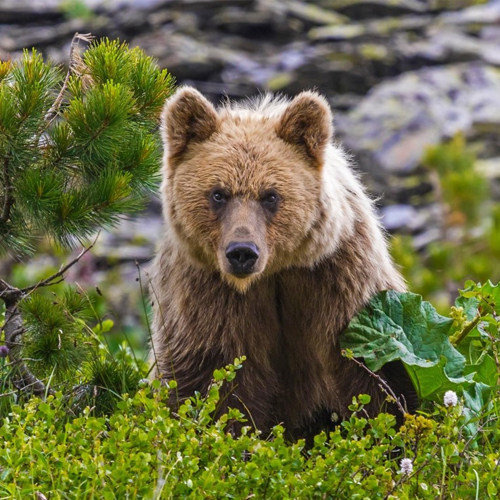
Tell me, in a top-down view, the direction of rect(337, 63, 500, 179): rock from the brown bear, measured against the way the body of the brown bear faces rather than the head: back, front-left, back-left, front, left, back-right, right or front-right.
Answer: back

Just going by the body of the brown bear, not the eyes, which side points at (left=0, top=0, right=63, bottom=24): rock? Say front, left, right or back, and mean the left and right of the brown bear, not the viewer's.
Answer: back

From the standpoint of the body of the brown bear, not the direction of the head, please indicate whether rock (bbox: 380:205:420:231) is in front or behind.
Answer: behind

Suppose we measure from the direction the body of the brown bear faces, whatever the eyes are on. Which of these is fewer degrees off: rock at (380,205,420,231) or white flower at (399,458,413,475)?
the white flower

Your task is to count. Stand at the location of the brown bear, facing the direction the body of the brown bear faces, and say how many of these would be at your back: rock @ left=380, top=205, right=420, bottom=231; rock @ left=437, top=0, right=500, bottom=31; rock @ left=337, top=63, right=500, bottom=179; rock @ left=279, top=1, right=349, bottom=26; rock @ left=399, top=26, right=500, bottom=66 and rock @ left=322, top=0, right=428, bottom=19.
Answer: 6

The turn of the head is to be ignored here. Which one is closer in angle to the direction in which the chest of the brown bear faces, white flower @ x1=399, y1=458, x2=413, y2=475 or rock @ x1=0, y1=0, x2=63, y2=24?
the white flower

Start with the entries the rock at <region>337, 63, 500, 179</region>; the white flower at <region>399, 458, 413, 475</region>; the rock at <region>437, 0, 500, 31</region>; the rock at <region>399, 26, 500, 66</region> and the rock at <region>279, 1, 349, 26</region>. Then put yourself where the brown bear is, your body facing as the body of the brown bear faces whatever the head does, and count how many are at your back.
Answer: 4

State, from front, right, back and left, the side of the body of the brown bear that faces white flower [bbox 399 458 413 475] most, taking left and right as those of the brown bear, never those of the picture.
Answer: front

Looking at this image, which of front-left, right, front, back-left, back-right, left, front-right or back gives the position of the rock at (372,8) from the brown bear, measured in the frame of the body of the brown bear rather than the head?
back

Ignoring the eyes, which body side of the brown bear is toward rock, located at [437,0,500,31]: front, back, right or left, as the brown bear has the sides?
back

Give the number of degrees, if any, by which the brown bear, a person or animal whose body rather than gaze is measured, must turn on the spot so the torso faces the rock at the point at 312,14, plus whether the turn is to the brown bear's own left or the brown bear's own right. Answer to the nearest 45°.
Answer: approximately 180°

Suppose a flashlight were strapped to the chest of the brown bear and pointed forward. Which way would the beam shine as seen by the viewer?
toward the camera

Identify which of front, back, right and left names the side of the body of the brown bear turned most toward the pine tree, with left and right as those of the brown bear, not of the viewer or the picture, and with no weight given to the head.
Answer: right
